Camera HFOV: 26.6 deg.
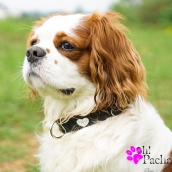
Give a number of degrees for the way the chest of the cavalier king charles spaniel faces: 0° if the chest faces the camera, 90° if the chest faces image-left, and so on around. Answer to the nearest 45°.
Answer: approximately 45°
